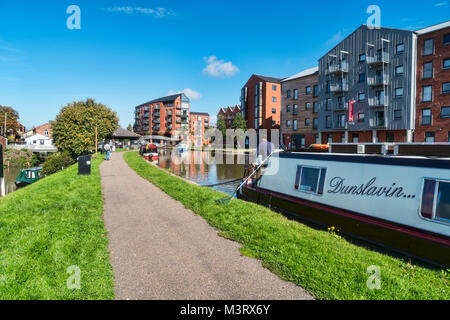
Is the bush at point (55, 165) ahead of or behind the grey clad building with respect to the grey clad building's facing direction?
ahead

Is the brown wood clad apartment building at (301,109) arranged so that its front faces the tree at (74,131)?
yes

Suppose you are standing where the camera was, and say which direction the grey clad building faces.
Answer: facing the viewer and to the left of the viewer

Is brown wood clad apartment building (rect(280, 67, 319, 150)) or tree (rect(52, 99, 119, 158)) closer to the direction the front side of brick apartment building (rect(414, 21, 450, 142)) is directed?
the tree

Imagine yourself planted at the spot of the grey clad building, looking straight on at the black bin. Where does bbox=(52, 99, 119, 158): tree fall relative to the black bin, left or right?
right

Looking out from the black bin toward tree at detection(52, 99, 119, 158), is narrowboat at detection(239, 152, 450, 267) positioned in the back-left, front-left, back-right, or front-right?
back-right

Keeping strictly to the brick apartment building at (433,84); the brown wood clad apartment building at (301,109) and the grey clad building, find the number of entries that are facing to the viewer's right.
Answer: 0

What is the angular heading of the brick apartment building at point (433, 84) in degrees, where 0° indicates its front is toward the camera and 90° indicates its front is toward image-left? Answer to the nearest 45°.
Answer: approximately 45°

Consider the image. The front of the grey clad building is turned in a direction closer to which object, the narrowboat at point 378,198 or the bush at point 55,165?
the bush

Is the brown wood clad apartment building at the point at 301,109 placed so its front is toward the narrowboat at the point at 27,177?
yes

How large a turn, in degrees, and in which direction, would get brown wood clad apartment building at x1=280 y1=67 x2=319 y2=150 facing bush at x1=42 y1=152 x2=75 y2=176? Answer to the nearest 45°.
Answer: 0° — it already faces it
